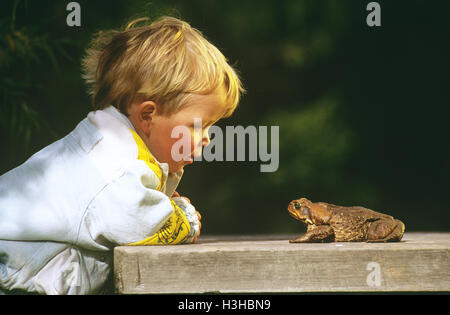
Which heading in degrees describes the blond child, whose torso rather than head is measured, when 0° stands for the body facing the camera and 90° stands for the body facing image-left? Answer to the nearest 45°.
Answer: approximately 270°

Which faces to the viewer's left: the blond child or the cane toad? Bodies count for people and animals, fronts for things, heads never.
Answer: the cane toad

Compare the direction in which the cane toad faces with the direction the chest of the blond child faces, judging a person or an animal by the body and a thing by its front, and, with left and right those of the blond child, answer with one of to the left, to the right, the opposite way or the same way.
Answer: the opposite way

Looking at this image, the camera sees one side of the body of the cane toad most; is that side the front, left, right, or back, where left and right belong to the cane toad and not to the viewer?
left

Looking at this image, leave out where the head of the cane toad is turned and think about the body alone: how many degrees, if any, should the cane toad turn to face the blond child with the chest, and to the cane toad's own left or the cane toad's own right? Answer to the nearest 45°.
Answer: approximately 45° to the cane toad's own left

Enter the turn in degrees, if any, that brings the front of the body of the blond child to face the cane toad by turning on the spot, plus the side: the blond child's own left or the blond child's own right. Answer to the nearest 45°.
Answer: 0° — they already face it

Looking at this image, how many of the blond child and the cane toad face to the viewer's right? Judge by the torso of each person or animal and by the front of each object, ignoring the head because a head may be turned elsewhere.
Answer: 1

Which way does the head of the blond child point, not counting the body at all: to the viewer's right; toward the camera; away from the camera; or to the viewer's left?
to the viewer's right
